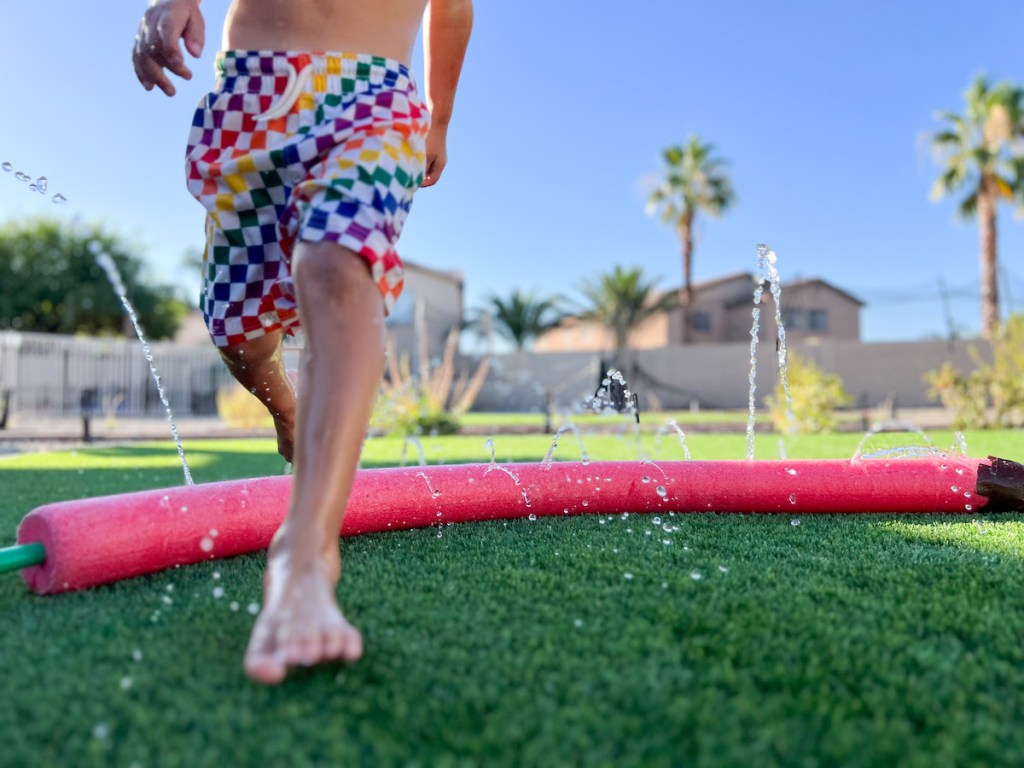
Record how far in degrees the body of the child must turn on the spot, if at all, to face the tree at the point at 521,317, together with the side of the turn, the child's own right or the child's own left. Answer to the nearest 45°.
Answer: approximately 180°

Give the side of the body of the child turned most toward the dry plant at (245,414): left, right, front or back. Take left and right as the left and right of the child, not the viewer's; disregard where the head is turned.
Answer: back

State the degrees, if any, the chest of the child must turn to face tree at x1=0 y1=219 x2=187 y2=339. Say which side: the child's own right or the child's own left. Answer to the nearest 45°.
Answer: approximately 180°

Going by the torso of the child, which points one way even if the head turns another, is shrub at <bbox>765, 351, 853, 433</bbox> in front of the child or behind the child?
behind

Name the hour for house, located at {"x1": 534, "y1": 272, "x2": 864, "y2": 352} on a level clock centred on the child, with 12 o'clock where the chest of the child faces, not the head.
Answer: The house is roughly at 7 o'clock from the child.

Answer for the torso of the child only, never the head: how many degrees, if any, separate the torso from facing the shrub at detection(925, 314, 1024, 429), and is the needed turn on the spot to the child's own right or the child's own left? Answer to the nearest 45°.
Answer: approximately 135° to the child's own left

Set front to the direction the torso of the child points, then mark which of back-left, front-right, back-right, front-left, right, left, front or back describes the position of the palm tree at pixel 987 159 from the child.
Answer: back-left

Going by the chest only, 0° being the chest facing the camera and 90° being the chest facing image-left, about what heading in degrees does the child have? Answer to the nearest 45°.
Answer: approximately 0°

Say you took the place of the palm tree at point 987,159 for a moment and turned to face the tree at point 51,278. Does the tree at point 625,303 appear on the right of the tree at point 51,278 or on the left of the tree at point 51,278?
right
